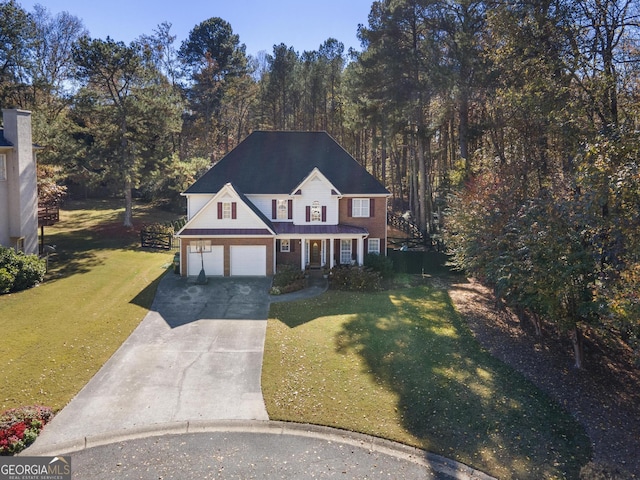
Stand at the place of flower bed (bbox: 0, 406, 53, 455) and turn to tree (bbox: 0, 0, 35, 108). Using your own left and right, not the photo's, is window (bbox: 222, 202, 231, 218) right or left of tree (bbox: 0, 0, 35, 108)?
right

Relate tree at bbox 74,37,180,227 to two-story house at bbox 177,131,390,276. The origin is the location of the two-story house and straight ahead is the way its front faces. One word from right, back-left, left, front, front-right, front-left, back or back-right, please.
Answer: back-right

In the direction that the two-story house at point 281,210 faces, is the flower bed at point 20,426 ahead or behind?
ahead

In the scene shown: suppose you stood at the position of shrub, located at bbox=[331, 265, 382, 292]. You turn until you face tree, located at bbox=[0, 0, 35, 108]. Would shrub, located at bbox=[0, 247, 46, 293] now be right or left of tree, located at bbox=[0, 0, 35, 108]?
left

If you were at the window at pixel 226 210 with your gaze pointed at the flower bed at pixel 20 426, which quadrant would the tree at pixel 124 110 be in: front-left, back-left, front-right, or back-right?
back-right

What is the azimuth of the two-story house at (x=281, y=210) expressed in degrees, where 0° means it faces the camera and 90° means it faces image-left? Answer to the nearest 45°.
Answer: approximately 0°

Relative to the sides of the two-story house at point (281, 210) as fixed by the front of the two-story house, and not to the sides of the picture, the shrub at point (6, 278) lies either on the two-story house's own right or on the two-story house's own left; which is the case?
on the two-story house's own right

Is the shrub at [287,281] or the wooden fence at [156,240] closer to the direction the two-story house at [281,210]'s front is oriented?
the shrub

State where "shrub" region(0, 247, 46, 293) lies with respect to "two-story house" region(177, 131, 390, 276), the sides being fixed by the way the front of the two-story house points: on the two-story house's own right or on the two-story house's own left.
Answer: on the two-story house's own right

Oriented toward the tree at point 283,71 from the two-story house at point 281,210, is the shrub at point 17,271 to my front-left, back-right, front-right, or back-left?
back-left

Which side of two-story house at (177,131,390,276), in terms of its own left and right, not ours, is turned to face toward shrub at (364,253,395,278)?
left

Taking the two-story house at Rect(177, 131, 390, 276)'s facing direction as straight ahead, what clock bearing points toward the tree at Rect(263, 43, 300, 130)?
The tree is roughly at 6 o'clock from the two-story house.

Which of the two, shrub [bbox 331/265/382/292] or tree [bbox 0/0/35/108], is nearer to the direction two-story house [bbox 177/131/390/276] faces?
the shrub
